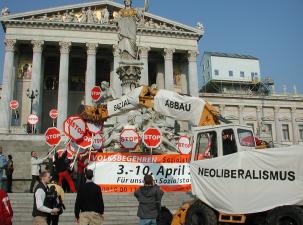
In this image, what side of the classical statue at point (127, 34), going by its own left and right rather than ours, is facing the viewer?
front

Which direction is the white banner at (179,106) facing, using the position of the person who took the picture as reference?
facing the viewer

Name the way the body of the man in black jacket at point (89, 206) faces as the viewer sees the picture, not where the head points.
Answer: away from the camera

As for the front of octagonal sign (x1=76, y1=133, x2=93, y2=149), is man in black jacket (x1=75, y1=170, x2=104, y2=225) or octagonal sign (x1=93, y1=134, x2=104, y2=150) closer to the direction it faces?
the man in black jacket

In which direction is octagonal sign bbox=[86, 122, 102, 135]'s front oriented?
toward the camera

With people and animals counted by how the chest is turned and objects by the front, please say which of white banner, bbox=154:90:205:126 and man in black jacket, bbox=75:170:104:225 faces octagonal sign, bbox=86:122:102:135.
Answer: the man in black jacket

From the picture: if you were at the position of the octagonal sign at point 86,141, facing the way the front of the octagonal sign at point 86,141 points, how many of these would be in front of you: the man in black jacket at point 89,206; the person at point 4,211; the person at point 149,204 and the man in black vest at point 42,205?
4

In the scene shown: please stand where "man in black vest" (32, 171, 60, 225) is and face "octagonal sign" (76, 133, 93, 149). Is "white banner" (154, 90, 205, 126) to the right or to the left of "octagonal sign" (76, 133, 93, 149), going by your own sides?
right

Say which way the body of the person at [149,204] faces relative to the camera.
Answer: away from the camera

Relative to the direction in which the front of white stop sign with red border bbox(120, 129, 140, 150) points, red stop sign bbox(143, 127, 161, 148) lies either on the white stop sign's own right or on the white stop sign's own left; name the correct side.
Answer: on the white stop sign's own left

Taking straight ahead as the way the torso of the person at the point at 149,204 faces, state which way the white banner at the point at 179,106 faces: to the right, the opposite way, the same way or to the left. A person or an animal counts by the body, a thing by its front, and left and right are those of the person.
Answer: the opposite way

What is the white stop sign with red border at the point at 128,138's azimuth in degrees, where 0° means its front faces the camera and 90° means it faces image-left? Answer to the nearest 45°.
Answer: approximately 0°

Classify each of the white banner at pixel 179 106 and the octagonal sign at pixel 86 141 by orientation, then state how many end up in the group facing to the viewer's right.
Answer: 0

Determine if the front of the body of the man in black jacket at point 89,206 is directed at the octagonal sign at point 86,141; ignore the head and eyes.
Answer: yes

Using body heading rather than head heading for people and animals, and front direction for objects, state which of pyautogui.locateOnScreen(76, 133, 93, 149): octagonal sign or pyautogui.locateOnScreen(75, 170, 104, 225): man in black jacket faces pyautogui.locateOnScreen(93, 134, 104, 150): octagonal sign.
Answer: the man in black jacket

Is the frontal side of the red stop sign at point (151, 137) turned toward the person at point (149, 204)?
yes
